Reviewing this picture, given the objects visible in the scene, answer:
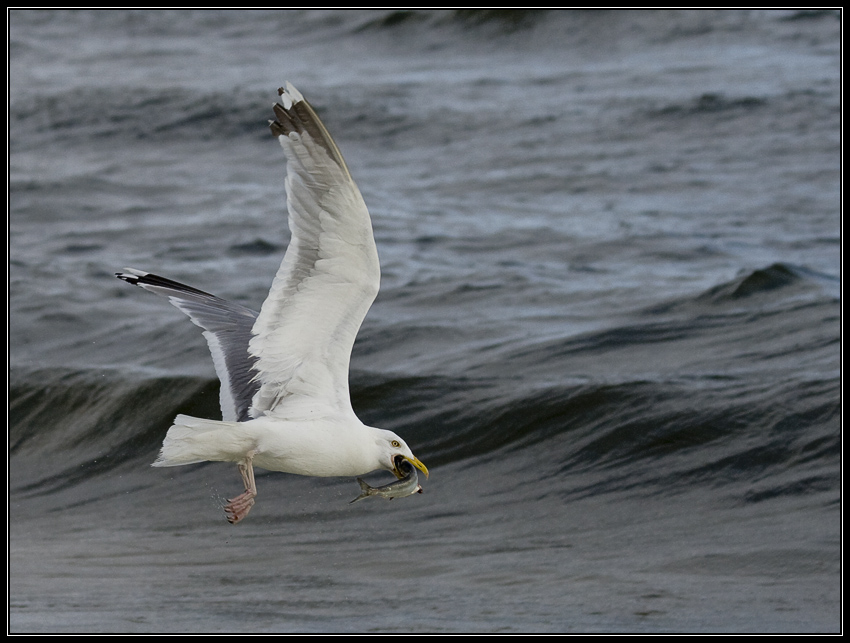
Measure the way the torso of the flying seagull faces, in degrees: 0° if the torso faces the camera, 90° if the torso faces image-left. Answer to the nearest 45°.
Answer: approximately 270°
